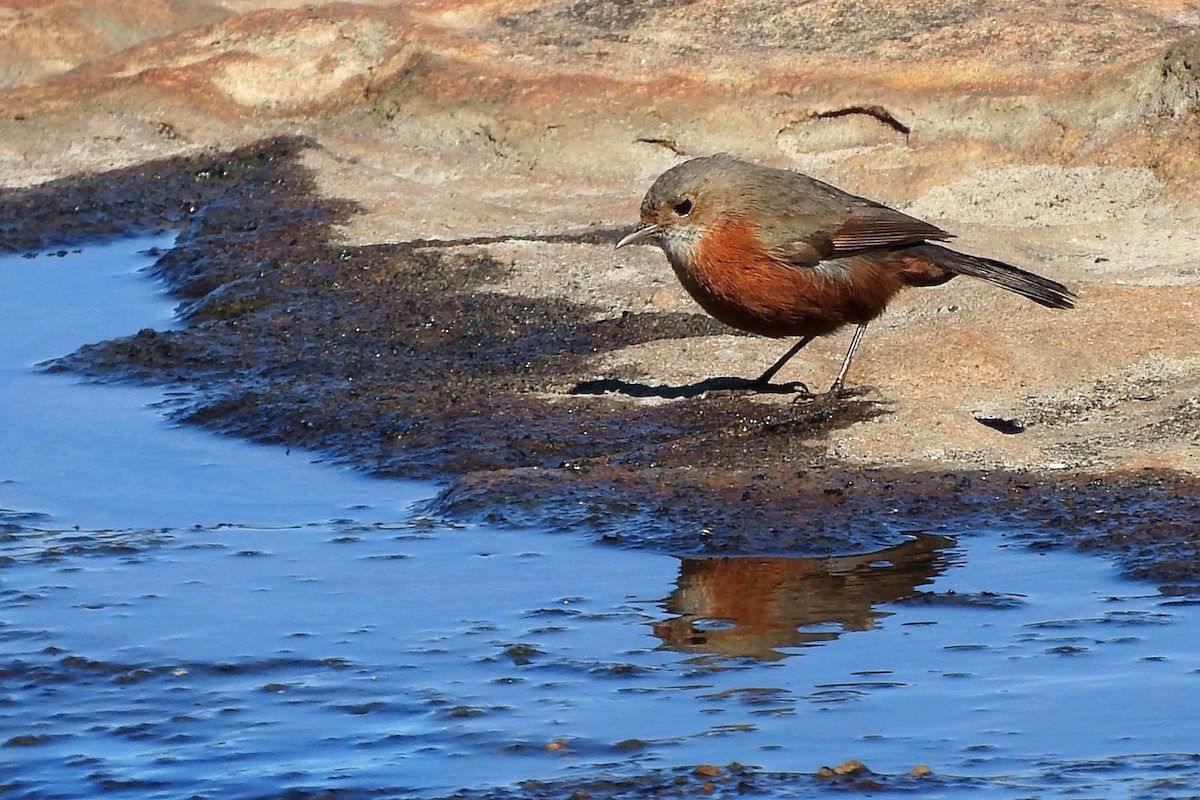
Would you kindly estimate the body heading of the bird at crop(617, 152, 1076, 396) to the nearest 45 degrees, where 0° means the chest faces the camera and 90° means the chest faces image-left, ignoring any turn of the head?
approximately 90°
